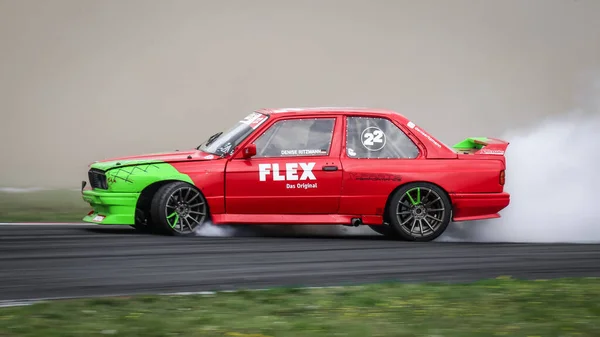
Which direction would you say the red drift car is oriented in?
to the viewer's left
